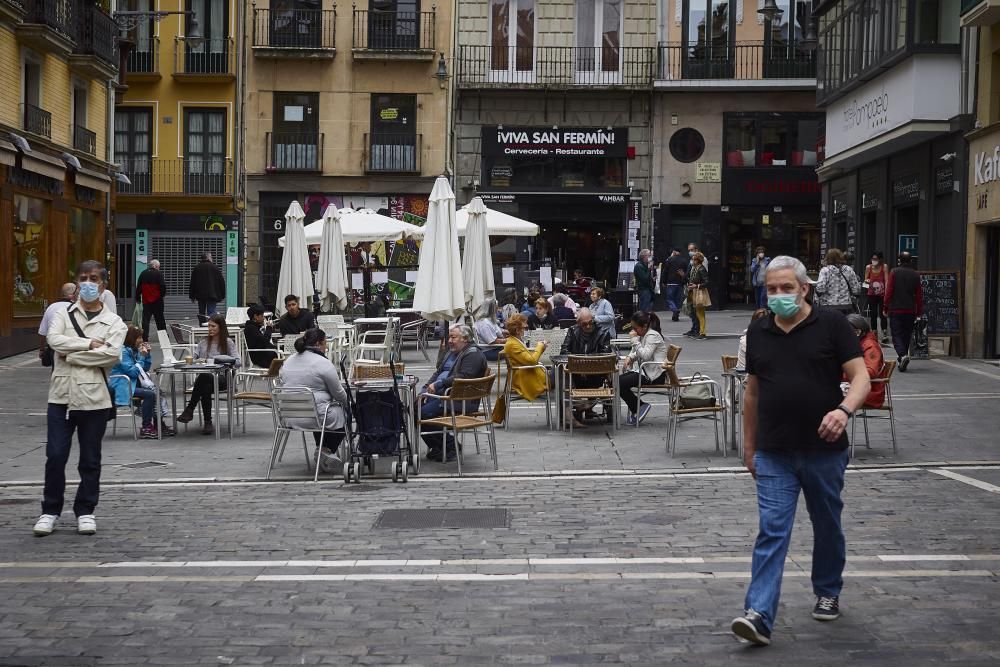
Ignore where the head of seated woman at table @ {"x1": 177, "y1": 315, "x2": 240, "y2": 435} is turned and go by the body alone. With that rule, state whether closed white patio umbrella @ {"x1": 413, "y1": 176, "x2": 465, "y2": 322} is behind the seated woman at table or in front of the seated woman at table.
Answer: behind

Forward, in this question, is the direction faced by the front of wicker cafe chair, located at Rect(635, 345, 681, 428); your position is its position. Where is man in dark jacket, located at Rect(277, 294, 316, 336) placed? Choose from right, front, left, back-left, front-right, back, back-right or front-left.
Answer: front-right

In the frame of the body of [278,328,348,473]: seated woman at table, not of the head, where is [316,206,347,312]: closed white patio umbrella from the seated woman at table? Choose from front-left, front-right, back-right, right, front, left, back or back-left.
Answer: front-left

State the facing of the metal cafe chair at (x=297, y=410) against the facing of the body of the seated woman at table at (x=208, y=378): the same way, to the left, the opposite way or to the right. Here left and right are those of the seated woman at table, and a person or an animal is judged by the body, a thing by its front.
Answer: the opposite way

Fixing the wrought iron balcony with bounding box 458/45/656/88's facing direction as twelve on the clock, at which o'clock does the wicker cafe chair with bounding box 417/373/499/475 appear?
The wicker cafe chair is roughly at 12 o'clock from the wrought iron balcony.

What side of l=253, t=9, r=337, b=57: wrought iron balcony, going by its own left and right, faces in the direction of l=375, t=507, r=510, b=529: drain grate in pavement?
front

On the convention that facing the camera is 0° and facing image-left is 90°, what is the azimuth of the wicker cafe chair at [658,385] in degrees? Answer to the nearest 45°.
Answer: approximately 90°
